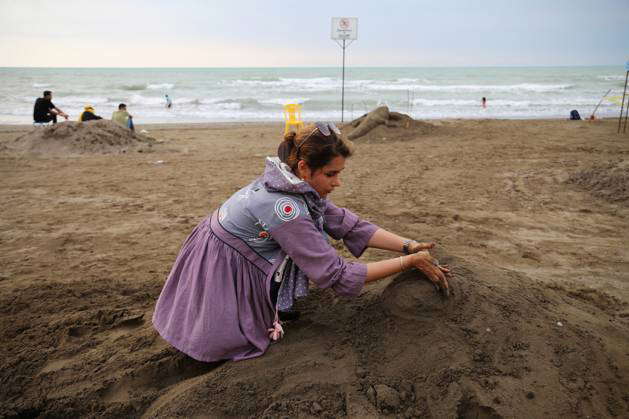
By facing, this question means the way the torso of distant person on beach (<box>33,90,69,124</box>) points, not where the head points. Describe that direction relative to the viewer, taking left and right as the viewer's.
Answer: facing the viewer and to the right of the viewer

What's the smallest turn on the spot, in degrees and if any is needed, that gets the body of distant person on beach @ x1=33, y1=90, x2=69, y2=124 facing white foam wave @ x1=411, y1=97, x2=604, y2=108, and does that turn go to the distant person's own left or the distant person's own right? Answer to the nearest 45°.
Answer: approximately 45° to the distant person's own left

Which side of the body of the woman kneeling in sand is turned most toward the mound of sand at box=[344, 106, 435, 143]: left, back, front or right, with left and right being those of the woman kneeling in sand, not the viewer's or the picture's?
left

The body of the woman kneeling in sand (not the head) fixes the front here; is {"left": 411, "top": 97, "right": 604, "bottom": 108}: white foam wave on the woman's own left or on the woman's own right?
on the woman's own left

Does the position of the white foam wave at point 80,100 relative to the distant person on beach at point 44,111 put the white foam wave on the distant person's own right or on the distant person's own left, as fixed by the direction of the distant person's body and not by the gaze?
on the distant person's own left

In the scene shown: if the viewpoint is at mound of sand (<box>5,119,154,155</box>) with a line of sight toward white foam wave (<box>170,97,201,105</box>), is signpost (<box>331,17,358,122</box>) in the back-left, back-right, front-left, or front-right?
front-right

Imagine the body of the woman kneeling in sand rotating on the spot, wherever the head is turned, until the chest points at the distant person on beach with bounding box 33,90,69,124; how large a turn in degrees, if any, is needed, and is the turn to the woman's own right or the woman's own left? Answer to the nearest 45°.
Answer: approximately 135° to the woman's own left

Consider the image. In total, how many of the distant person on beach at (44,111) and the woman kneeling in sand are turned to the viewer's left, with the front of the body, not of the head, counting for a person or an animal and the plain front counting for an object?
0

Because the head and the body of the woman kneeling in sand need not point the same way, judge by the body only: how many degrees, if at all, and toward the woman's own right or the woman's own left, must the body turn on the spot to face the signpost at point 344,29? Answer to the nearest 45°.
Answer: approximately 90° to the woman's own left

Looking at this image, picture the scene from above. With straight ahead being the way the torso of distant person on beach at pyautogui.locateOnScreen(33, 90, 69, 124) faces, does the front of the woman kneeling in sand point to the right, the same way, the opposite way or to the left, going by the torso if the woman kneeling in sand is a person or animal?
the same way

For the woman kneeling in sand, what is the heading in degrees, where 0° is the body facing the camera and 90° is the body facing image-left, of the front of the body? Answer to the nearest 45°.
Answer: approximately 270°

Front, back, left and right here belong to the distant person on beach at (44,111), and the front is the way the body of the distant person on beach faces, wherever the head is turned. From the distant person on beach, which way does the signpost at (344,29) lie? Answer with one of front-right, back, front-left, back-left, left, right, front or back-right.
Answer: front-left

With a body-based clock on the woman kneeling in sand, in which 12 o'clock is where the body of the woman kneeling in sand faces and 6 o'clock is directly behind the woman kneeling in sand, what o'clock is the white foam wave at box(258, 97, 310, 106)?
The white foam wave is roughly at 9 o'clock from the woman kneeling in sand.

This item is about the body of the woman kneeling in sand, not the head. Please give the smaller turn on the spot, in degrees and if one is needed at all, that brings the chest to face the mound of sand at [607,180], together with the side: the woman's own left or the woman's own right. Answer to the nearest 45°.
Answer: approximately 45° to the woman's own left
